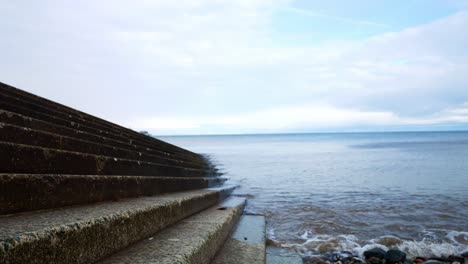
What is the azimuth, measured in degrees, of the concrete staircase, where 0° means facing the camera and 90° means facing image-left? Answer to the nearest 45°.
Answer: approximately 315°
